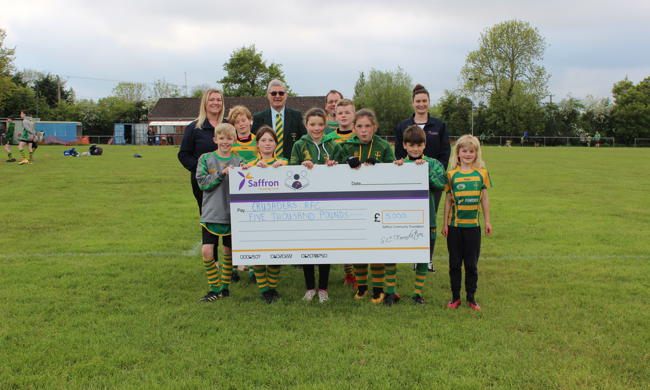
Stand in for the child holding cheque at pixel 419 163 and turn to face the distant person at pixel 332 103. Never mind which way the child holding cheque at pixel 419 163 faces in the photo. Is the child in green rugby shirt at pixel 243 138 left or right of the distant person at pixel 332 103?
left

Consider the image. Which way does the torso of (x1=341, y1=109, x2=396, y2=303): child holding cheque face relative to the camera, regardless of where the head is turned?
toward the camera

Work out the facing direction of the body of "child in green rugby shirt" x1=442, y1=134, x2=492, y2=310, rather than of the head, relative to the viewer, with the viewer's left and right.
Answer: facing the viewer

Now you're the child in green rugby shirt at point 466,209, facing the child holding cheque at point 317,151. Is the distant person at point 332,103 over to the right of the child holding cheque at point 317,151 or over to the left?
right

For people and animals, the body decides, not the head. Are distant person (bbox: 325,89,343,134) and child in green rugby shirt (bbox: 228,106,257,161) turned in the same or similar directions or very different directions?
same or similar directions

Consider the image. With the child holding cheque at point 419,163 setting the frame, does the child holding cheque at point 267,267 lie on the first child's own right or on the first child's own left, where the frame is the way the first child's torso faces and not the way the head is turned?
on the first child's own right

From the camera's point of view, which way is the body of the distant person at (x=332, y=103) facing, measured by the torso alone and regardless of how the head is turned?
toward the camera

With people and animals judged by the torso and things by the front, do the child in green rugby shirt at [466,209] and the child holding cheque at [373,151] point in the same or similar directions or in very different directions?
same or similar directions
